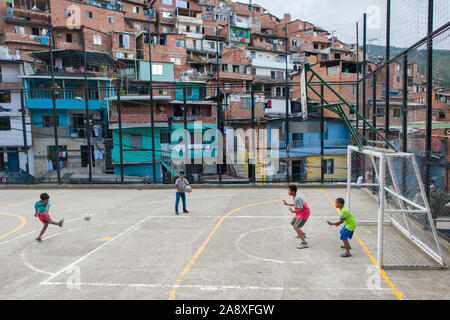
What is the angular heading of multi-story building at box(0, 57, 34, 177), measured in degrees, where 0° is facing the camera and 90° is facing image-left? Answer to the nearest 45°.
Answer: approximately 0°

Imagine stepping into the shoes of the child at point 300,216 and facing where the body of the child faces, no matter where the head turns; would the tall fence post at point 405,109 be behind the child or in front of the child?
behind

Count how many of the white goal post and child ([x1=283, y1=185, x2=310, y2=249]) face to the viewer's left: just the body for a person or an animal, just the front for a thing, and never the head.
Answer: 2

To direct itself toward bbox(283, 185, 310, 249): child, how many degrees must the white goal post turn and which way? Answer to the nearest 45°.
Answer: approximately 45° to its left

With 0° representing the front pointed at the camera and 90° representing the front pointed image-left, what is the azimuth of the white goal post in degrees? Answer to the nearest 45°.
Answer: approximately 90°

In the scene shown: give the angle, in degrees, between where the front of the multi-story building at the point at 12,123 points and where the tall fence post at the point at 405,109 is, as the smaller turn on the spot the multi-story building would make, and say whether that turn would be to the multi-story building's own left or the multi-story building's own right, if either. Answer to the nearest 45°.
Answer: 0° — it already faces it

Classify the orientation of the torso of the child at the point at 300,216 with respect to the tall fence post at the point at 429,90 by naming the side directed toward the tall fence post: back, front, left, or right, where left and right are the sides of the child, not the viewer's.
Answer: back

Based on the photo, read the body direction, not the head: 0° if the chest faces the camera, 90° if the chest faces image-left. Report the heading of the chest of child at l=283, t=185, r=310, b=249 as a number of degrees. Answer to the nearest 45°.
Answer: approximately 90°

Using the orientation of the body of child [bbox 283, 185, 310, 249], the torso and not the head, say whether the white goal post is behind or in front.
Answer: behind
